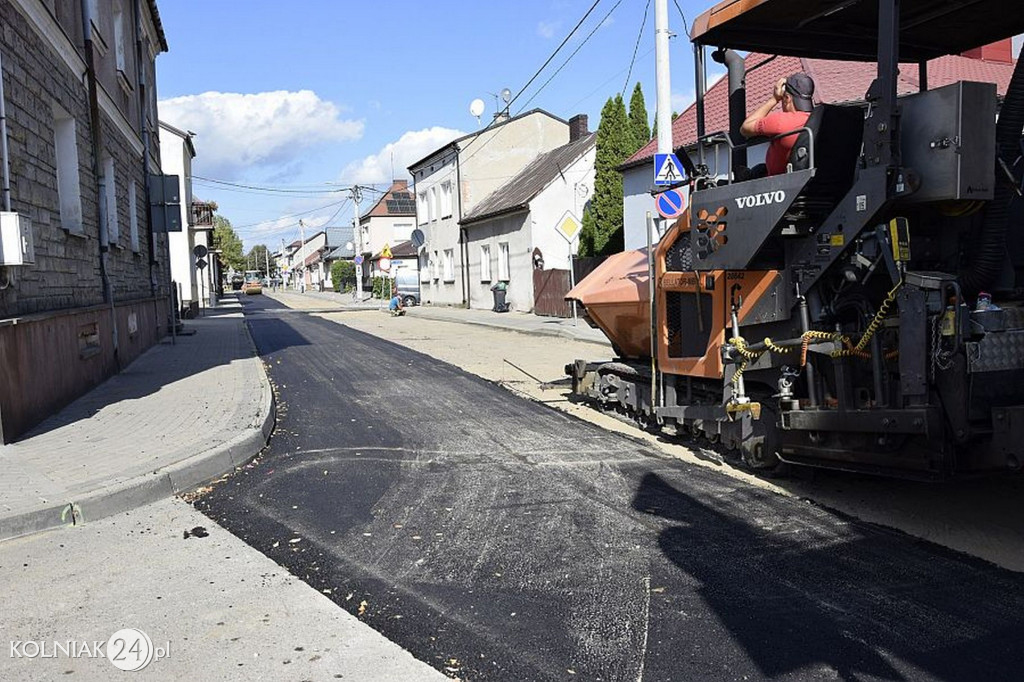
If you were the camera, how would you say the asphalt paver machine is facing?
facing away from the viewer and to the left of the viewer

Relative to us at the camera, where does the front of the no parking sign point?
facing the viewer

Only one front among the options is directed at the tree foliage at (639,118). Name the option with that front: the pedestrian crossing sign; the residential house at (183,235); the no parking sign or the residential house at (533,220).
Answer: the residential house at (183,235)

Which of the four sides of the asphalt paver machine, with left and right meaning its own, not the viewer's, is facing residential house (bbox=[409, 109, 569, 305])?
front

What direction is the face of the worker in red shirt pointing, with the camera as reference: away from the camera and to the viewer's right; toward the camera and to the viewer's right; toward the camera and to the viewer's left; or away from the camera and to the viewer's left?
away from the camera and to the viewer's left

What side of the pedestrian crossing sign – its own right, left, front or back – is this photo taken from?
front

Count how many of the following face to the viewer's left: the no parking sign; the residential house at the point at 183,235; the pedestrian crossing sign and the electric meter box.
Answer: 0

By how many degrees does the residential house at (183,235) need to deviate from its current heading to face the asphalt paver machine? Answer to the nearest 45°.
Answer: approximately 45° to its right

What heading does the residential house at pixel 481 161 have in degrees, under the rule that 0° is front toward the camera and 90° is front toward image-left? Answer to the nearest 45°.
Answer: approximately 45°

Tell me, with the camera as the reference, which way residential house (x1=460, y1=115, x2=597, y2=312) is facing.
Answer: facing the viewer and to the left of the viewer

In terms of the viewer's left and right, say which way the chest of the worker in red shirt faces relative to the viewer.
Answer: facing to the left of the viewer

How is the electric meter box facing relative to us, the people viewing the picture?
facing the viewer and to the right of the viewer

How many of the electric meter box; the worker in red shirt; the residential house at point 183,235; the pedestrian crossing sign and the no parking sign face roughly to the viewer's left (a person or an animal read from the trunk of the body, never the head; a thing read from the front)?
1

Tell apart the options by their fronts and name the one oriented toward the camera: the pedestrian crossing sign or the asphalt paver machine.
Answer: the pedestrian crossing sign
